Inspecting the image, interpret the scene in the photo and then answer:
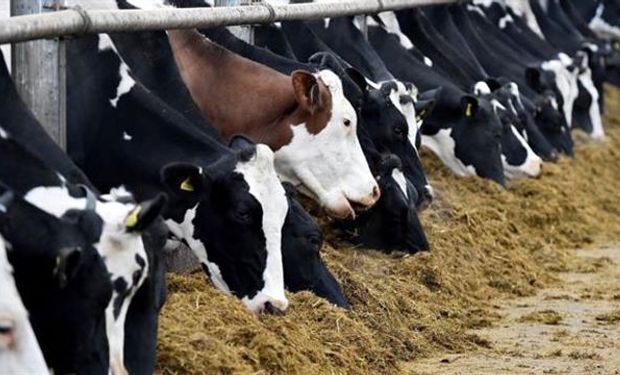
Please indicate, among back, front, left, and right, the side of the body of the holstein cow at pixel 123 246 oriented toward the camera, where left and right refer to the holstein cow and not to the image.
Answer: right

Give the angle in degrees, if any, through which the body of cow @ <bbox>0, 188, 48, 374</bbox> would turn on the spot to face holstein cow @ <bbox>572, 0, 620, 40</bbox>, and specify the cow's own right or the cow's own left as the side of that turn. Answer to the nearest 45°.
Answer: approximately 45° to the cow's own left

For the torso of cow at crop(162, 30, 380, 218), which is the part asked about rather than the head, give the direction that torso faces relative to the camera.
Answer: to the viewer's right

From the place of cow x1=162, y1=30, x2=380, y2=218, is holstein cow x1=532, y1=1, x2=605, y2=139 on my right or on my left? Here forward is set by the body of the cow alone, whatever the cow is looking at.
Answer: on my left

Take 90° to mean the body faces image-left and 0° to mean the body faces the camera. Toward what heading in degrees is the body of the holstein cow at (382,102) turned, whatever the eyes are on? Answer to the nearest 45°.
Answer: approximately 315°

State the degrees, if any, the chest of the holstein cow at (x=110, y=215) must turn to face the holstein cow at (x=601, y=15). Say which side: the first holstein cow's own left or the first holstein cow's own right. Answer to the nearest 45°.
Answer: approximately 45° to the first holstein cow's own left

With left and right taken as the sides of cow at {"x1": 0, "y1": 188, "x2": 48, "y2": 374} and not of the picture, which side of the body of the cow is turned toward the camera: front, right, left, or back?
right

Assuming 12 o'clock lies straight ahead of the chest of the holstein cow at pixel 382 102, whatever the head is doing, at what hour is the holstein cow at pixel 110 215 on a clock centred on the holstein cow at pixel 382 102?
the holstein cow at pixel 110 215 is roughly at 2 o'clock from the holstein cow at pixel 382 102.
